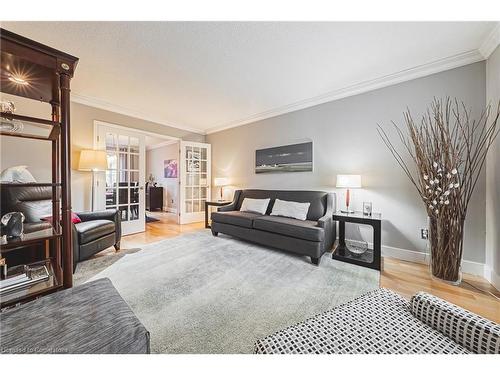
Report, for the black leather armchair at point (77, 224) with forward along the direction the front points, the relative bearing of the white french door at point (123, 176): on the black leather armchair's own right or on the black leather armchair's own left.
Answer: on the black leather armchair's own left

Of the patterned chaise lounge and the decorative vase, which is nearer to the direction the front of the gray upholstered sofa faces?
the patterned chaise lounge

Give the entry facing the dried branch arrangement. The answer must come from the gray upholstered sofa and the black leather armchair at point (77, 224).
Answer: the black leather armchair

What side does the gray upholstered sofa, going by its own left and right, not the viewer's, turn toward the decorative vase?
left

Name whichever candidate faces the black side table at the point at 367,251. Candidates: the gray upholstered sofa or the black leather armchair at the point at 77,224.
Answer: the black leather armchair

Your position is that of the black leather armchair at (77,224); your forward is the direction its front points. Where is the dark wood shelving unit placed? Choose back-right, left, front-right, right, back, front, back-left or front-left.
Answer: front-right

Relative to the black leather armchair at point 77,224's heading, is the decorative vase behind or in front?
in front

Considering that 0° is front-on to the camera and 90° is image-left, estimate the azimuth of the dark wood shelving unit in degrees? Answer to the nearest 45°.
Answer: approximately 315°

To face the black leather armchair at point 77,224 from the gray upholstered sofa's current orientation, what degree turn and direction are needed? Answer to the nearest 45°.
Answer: approximately 45° to its right

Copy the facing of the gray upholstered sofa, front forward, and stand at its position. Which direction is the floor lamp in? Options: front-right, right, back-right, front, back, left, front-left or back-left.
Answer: front-right

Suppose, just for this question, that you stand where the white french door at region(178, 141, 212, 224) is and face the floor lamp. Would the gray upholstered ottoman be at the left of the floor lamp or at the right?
left
